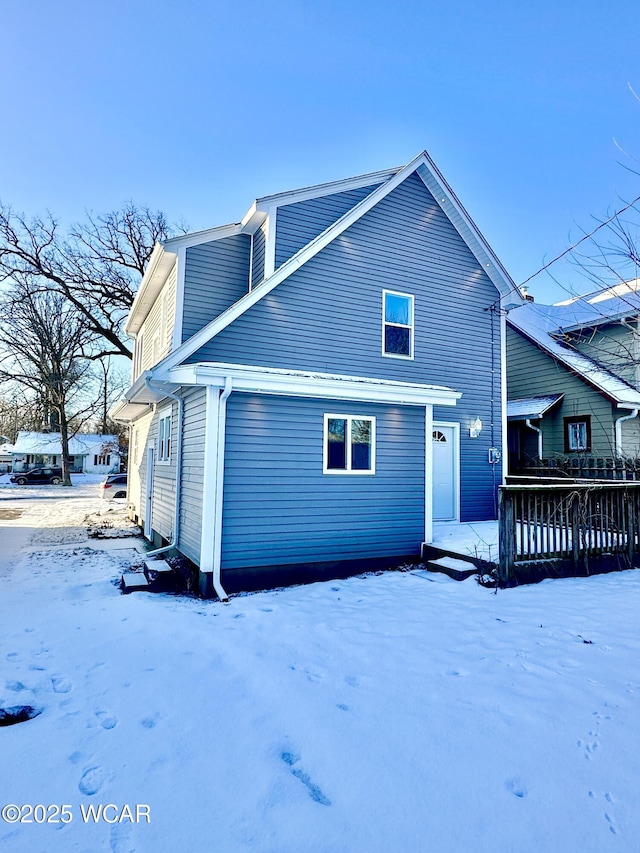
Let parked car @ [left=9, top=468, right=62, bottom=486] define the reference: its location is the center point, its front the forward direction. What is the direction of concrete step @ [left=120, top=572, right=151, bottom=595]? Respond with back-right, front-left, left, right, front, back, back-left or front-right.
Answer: left

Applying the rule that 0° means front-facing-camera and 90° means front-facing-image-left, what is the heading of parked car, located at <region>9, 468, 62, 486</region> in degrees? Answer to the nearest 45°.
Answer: approximately 90°

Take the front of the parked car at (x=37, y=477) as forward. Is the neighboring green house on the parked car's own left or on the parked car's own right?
on the parked car's own left

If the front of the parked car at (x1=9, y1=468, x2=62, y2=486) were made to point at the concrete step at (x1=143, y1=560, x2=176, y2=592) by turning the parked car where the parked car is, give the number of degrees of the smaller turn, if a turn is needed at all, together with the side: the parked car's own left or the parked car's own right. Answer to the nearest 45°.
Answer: approximately 90° to the parked car's own left

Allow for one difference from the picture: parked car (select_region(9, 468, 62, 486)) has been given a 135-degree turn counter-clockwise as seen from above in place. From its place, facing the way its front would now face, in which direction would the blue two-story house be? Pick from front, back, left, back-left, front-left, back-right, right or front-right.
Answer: front-right

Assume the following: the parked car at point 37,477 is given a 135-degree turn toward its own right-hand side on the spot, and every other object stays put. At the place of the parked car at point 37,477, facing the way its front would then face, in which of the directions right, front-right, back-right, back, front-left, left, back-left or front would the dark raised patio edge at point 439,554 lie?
back-right

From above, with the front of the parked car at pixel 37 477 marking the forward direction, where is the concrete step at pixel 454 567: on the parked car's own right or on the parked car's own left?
on the parked car's own left
